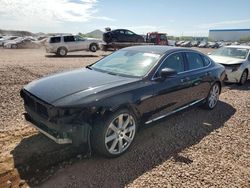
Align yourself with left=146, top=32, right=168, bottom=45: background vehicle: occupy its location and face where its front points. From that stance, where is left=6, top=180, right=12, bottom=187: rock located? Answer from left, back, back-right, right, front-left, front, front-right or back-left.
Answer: front-right

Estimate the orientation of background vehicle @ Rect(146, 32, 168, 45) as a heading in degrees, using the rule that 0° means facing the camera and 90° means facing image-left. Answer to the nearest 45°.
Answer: approximately 315°

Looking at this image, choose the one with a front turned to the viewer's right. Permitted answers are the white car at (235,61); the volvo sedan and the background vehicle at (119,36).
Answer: the background vehicle

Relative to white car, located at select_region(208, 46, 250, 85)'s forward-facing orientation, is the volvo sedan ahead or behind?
ahead

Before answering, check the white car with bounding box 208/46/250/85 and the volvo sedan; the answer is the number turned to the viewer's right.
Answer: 0

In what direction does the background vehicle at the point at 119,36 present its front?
to the viewer's right

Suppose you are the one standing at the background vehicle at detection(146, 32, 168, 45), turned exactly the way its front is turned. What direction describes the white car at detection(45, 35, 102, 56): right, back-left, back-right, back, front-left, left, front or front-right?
back

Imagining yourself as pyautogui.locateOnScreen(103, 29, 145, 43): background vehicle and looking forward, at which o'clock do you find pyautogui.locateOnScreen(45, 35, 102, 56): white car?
The white car is roughly at 5 o'clock from the background vehicle.

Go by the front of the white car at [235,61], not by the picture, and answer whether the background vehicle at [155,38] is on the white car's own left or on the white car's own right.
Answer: on the white car's own right

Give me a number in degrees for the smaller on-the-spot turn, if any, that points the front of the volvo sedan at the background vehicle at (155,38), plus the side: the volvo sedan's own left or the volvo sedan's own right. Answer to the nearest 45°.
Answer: approximately 135° to the volvo sedan's own right

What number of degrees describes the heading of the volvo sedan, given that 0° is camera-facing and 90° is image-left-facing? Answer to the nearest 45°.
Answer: approximately 45°
